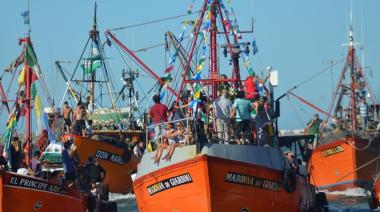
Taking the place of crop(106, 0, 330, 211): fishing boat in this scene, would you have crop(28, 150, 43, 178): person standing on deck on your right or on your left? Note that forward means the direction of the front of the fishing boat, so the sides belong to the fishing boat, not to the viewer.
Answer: on your right

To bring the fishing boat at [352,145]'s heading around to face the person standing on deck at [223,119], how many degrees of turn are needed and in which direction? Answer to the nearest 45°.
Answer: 0° — it already faces them

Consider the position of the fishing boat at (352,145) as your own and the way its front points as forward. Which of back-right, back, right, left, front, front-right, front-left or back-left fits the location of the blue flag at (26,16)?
front-right

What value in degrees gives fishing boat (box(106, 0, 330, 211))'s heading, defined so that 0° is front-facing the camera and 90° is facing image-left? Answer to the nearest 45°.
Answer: approximately 0°
